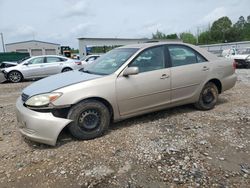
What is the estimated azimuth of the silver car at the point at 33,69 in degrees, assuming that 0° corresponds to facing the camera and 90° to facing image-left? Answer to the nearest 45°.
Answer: approximately 90°

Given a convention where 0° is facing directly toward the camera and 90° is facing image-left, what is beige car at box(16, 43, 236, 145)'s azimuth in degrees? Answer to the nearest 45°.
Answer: approximately 45°

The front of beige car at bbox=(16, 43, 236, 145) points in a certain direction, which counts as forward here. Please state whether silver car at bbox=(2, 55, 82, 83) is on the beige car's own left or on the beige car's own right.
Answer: on the beige car's own right

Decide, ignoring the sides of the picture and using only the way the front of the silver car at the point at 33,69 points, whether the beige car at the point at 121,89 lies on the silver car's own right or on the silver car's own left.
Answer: on the silver car's own left
